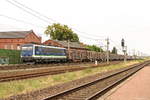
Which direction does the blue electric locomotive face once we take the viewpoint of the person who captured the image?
facing the viewer and to the left of the viewer
